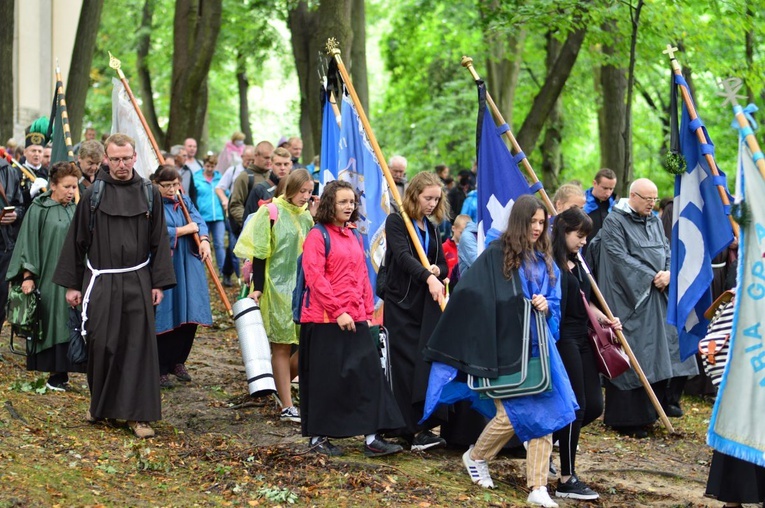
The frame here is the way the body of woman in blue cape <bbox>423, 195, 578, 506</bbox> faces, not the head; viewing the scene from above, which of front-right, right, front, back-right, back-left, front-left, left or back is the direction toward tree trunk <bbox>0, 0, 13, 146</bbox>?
back

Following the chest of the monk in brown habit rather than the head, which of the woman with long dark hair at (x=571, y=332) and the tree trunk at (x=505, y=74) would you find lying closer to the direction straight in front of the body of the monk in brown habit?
the woman with long dark hair

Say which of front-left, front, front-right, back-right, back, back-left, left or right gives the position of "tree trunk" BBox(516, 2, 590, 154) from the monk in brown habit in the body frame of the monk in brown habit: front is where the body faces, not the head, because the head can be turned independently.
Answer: back-left

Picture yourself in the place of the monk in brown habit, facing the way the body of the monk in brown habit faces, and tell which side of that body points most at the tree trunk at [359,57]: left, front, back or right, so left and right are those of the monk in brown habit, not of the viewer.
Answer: back

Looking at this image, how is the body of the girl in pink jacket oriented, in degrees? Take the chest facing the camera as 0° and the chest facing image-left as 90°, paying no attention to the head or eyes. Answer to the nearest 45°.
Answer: approximately 315°

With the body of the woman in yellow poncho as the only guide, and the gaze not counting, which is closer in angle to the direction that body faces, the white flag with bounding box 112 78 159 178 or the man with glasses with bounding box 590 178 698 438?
the man with glasses

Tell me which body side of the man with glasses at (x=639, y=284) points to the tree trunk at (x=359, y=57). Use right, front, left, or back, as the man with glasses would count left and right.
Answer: back
